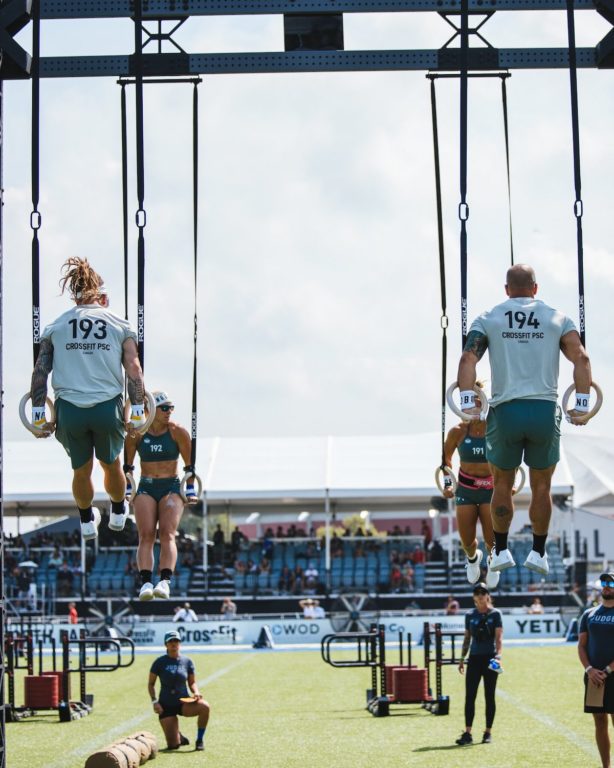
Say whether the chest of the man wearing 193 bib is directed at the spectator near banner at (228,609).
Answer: yes

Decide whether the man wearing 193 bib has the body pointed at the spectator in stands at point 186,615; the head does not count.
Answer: yes

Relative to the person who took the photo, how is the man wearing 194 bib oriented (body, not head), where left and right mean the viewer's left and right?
facing away from the viewer

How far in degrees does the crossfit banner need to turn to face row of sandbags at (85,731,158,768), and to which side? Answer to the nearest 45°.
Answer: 0° — it already faces it

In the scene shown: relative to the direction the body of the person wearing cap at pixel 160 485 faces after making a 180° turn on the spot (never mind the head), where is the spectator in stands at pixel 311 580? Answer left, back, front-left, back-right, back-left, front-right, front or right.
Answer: front

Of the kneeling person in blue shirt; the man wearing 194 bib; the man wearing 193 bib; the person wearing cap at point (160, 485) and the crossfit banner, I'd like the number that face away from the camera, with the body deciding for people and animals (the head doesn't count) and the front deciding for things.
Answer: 2

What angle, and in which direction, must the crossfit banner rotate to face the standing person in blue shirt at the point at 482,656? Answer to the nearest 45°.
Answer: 0° — it already faces them

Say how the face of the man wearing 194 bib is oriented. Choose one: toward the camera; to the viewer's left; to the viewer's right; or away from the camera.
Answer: away from the camera

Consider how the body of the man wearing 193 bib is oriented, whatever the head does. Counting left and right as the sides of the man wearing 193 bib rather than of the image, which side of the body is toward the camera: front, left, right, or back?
back

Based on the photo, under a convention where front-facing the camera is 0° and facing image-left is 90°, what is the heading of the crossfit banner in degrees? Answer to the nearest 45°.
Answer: approximately 0°

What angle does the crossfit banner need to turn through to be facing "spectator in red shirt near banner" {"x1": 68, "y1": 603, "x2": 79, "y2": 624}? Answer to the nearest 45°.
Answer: approximately 90° to its right

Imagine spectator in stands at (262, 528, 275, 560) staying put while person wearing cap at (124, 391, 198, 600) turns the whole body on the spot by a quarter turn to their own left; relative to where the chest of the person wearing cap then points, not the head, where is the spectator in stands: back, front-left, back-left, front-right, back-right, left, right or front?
left

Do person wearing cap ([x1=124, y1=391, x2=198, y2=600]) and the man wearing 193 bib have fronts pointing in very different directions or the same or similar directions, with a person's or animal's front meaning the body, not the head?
very different directions
